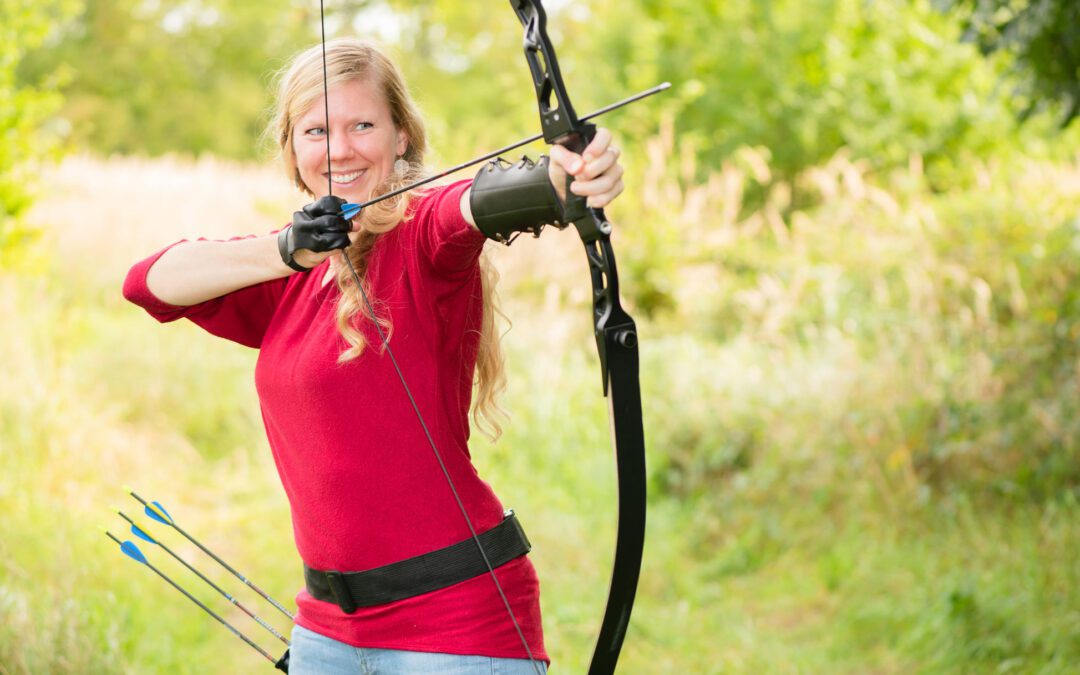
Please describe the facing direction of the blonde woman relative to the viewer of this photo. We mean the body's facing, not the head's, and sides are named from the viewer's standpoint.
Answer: facing the viewer and to the left of the viewer
